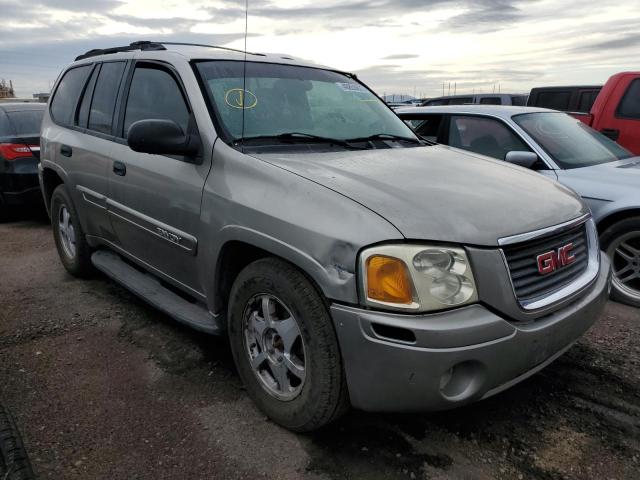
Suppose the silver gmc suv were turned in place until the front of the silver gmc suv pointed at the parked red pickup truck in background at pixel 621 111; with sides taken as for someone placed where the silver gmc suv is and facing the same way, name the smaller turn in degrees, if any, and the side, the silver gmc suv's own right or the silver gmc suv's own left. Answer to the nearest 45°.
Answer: approximately 90° to the silver gmc suv's own left

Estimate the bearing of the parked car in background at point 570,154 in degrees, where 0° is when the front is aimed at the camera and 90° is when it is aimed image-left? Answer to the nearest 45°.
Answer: approximately 315°

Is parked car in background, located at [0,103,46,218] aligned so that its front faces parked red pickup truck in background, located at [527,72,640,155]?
no

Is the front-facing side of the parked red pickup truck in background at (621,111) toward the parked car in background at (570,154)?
no

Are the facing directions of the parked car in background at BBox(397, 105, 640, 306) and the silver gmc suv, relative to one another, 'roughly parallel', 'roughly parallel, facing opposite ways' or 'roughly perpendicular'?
roughly parallel

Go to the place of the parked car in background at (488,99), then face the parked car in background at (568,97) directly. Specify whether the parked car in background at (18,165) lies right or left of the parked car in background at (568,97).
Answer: right

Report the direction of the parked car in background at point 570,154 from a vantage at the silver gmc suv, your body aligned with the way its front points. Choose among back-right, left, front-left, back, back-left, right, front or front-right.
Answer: left

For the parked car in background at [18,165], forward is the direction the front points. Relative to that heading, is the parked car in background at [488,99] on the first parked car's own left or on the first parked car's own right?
on the first parked car's own right

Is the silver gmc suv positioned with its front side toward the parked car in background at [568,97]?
no

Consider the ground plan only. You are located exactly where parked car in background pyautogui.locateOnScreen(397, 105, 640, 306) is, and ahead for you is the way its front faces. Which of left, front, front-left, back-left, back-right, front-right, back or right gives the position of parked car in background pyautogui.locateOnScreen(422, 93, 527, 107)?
back-left

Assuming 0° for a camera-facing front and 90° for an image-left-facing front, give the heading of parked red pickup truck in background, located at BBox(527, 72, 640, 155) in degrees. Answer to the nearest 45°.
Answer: approximately 315°
